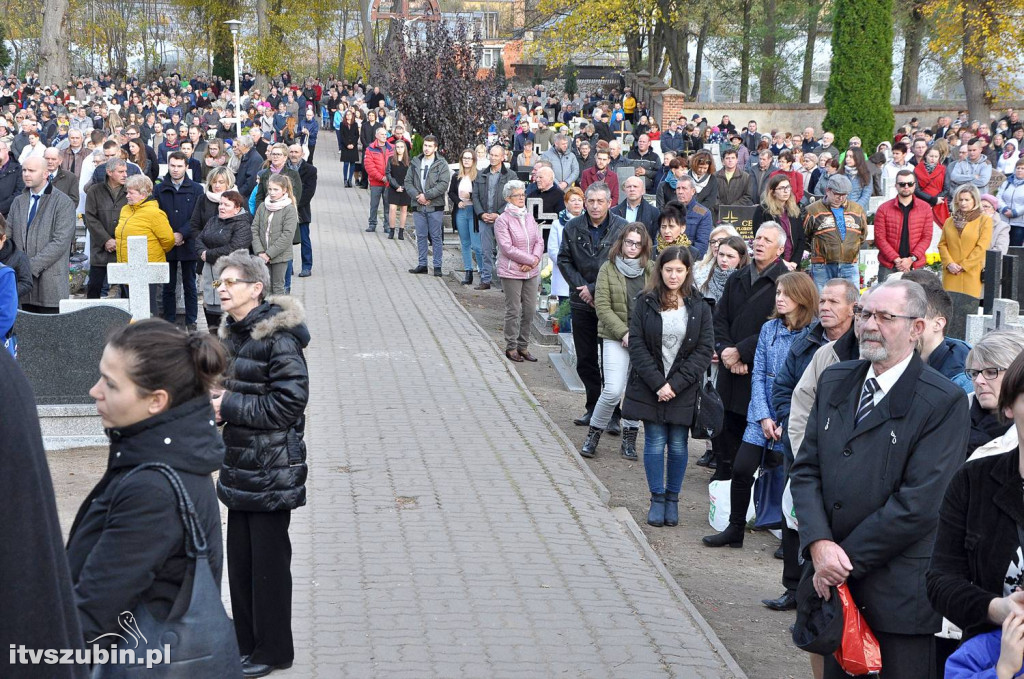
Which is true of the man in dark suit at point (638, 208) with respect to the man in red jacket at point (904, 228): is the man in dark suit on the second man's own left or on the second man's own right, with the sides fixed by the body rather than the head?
on the second man's own right

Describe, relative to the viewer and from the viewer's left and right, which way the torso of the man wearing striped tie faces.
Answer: facing the viewer and to the left of the viewer

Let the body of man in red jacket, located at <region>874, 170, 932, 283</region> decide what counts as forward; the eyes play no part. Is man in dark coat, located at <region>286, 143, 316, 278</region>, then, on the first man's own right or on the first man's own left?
on the first man's own right

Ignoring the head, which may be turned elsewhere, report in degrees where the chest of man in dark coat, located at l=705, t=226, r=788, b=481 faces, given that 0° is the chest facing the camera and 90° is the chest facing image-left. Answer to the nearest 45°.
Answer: approximately 45°

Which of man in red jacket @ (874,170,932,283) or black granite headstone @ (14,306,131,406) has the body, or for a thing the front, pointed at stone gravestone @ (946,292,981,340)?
the man in red jacket

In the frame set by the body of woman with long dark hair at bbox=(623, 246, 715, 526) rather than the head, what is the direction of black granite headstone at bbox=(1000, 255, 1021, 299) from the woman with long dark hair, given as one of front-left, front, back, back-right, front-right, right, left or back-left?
back-left

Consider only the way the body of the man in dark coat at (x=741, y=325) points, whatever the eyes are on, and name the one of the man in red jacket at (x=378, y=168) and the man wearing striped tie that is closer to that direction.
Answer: the man wearing striped tie

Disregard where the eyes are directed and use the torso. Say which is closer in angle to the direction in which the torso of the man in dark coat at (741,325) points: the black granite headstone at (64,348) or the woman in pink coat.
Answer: the black granite headstone

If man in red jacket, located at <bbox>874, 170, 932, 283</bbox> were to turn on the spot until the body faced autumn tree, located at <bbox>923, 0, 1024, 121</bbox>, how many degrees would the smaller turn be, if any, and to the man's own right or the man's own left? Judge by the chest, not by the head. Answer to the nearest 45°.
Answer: approximately 180°

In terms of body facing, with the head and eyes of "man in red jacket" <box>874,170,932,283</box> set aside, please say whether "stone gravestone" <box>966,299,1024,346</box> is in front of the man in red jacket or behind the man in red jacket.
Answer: in front
